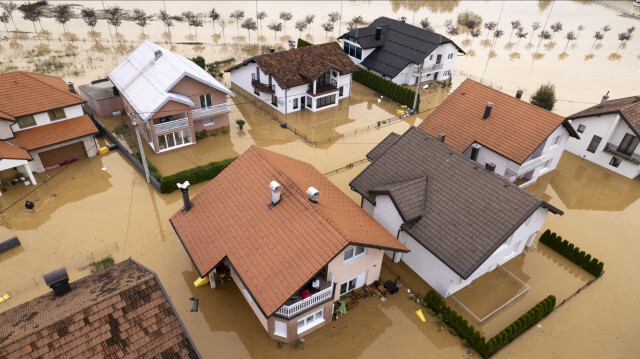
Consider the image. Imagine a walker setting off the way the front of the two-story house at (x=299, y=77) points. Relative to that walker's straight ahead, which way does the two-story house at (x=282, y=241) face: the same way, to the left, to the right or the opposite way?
the same way

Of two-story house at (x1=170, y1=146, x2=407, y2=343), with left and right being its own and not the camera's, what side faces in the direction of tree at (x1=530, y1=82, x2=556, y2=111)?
left

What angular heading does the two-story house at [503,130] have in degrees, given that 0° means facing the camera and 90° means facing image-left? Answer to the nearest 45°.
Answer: approximately 315°

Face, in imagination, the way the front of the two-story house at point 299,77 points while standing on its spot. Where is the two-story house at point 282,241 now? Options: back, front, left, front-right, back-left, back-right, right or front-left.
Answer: front-right

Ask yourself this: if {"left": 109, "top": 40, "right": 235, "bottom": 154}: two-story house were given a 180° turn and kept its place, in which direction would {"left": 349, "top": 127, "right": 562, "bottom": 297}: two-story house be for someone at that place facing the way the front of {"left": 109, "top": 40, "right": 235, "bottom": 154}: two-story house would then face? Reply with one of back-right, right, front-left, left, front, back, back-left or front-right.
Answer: back

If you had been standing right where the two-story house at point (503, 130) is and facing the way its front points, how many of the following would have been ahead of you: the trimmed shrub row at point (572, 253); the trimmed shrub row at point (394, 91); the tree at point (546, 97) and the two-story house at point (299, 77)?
1

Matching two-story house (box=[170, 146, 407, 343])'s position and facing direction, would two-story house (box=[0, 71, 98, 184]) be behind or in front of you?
behind

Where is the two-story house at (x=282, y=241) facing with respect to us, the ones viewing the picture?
facing the viewer and to the right of the viewer

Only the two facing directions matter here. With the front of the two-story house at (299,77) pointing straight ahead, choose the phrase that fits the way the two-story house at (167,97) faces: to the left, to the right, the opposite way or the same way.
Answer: the same way

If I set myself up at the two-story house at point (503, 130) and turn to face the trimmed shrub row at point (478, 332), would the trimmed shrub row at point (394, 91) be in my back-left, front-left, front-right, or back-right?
back-right

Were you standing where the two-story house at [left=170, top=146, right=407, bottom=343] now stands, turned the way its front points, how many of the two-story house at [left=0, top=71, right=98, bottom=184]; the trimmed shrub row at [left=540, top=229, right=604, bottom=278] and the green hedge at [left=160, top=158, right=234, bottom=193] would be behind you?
2

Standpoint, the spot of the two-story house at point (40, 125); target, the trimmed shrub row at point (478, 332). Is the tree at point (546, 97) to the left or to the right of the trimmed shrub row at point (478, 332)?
left

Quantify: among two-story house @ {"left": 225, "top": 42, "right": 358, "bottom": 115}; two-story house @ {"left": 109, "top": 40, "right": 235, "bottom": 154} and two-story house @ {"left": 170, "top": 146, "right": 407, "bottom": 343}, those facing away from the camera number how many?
0

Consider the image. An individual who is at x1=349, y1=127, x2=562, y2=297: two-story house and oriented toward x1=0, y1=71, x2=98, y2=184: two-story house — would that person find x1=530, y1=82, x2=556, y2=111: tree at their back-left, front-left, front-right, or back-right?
back-right

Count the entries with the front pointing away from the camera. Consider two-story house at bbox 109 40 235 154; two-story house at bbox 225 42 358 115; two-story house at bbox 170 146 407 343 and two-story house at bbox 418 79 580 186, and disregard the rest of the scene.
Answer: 0

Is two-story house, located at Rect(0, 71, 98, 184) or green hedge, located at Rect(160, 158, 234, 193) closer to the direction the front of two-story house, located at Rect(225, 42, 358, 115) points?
the green hedge
